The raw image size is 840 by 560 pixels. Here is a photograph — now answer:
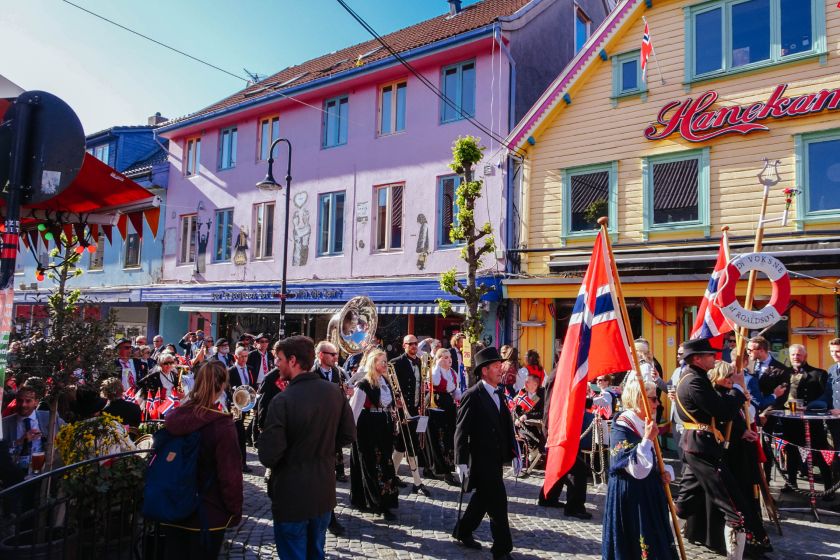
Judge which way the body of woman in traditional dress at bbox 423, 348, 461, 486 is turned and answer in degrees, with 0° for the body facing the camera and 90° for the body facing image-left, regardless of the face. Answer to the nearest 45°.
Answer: approximately 315°

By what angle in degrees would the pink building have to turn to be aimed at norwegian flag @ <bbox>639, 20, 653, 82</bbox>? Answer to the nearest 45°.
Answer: approximately 90° to its left

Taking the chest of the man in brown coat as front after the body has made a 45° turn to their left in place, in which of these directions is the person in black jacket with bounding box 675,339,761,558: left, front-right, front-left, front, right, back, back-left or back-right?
back

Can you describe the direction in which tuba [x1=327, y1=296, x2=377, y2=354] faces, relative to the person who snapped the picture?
facing the viewer and to the right of the viewer

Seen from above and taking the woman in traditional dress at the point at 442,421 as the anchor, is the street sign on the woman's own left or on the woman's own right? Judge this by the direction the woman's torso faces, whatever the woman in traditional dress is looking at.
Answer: on the woman's own right

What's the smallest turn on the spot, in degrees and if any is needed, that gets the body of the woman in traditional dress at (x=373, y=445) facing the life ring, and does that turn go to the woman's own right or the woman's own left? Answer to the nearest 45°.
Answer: approximately 45° to the woman's own left

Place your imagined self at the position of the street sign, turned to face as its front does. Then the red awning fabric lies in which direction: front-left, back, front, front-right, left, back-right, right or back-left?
front

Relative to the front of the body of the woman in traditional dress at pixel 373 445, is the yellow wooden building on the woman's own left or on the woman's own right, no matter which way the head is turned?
on the woman's own left

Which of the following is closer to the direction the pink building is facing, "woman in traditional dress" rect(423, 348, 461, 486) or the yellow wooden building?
the woman in traditional dress
